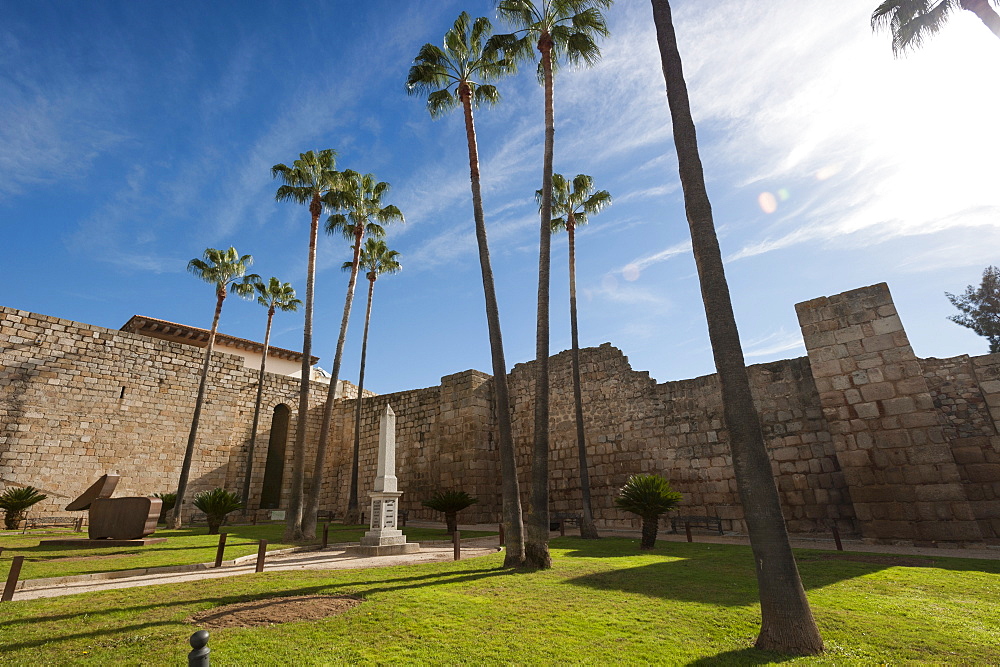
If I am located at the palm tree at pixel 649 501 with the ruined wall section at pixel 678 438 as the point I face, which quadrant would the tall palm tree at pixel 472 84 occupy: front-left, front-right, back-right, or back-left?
back-left

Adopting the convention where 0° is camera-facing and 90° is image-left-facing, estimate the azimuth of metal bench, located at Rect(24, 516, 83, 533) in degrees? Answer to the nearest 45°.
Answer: approximately 0°

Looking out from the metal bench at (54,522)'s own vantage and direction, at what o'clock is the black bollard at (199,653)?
The black bollard is roughly at 12 o'clock from the metal bench.

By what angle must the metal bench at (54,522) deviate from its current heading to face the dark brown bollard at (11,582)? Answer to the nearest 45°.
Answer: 0° — it already faces it
